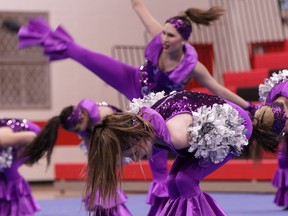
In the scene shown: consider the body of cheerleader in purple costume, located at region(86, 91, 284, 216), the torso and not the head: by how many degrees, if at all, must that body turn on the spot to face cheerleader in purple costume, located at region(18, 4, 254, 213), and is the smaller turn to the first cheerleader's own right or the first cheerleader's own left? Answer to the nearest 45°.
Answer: approximately 90° to the first cheerleader's own right

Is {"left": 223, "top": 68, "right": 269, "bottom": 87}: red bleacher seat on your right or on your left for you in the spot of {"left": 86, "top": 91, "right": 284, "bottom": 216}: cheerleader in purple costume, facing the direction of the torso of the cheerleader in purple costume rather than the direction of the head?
on your right

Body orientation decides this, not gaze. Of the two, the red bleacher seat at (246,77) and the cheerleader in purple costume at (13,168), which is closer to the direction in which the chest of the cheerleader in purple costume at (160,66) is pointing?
the cheerleader in purple costume

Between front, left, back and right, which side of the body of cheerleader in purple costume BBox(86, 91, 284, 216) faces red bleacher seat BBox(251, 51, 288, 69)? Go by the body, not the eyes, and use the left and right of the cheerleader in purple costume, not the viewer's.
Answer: right

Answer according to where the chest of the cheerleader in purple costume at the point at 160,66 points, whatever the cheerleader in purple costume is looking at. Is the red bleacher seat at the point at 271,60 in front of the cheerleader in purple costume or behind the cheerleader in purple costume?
behind

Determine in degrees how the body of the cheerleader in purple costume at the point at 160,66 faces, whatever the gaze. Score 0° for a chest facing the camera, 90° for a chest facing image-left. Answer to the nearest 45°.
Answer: approximately 45°

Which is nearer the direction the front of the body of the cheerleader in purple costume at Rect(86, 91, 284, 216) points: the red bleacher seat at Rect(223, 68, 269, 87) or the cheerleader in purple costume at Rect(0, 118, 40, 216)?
the cheerleader in purple costume

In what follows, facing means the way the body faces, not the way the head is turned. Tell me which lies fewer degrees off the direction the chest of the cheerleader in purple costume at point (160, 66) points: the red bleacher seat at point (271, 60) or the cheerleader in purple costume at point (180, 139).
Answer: the cheerleader in purple costume
